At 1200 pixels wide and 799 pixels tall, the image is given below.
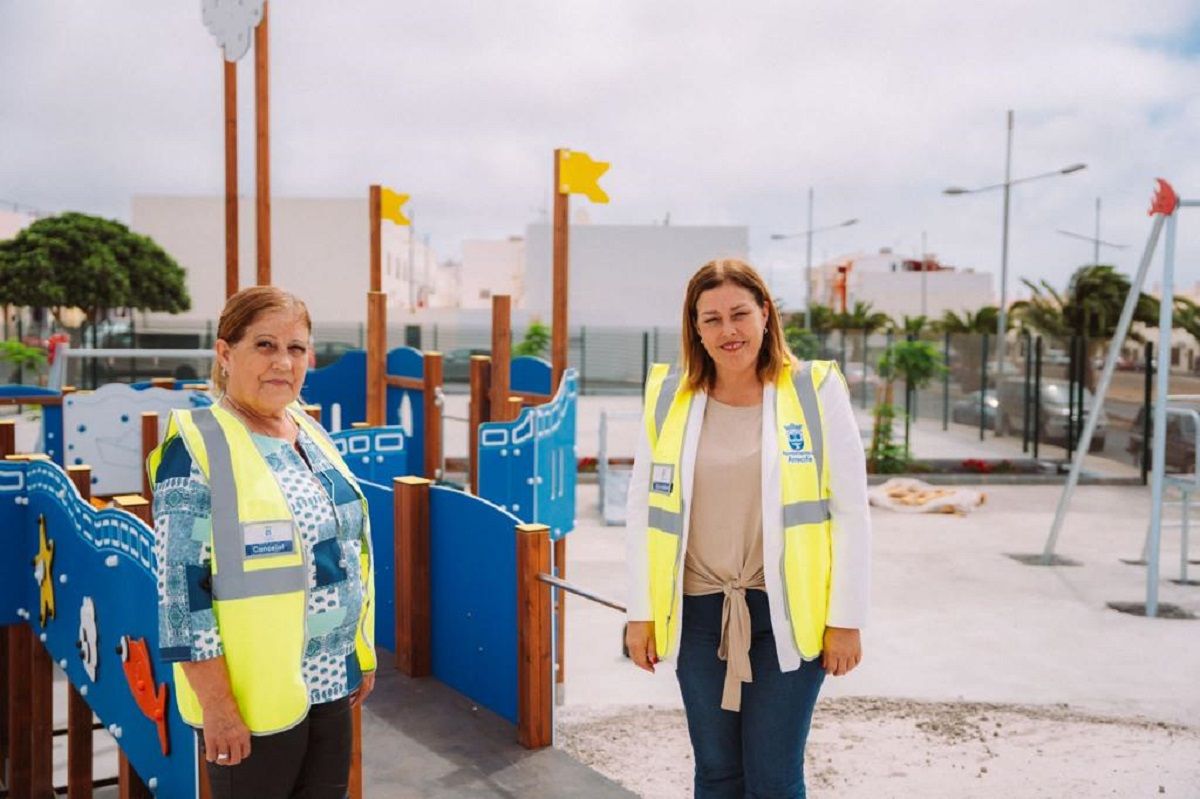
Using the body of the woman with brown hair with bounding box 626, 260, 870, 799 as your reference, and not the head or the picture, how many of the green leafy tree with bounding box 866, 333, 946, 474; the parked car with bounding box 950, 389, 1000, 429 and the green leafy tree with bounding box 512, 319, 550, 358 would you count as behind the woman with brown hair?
3

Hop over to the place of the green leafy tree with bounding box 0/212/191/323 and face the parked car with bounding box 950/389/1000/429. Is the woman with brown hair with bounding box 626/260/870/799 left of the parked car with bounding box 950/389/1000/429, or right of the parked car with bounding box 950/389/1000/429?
right

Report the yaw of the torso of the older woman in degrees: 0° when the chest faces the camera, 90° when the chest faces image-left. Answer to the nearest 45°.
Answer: approximately 315°

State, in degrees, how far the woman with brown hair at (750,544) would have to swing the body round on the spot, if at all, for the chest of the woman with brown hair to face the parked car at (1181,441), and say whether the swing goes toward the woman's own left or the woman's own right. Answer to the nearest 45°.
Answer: approximately 135° to the woman's own left

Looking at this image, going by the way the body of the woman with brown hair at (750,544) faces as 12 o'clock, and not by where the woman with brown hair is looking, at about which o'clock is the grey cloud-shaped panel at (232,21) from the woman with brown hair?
The grey cloud-shaped panel is roughly at 5 o'clock from the woman with brown hair.

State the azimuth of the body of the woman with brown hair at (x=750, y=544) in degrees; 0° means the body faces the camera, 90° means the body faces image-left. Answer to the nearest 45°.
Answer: approximately 0°

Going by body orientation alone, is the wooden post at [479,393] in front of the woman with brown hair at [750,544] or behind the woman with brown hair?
behind

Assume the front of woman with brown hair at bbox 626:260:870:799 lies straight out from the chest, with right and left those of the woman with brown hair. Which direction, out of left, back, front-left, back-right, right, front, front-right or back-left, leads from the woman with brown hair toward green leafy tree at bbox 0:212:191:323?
back-right

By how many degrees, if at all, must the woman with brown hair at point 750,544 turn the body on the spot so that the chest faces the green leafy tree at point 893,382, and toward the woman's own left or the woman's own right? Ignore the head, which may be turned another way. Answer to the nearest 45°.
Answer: approximately 180°

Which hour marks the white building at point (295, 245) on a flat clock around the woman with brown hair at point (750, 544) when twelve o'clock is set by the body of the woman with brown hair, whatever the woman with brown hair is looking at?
The white building is roughly at 5 o'clock from the woman with brown hair.
